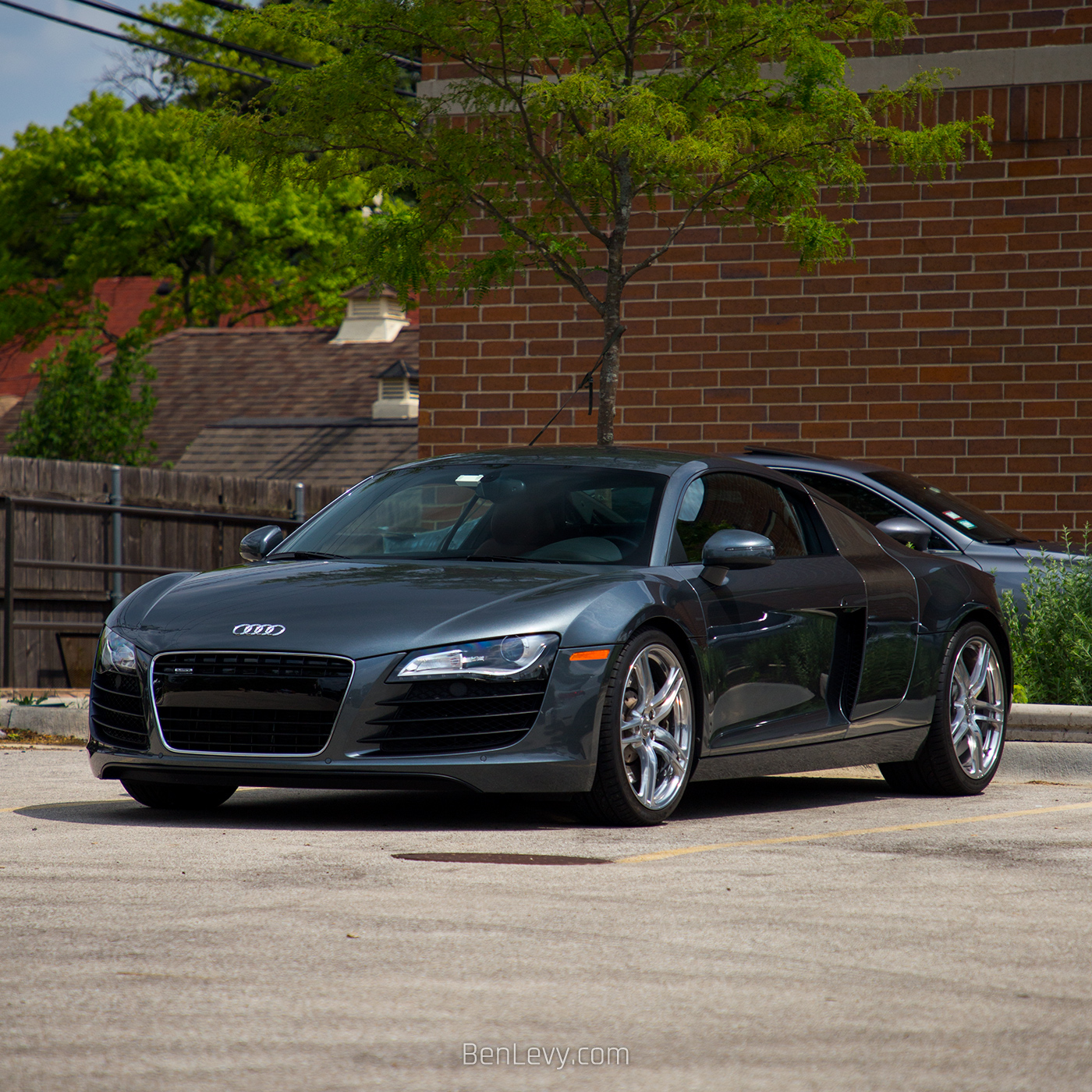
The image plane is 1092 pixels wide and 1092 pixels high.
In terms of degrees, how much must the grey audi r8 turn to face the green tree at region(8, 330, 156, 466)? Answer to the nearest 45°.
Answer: approximately 135° to its right

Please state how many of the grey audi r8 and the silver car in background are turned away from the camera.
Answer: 0

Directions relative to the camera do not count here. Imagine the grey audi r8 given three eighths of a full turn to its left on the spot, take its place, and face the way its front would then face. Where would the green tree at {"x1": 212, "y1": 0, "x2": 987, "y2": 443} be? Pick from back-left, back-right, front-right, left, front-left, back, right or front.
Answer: left

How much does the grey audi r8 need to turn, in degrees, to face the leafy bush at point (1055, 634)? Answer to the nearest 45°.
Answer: approximately 180°

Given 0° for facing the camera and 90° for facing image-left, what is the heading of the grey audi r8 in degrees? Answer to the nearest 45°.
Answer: approximately 45°

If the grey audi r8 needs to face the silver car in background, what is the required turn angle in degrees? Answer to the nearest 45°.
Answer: approximately 180°
